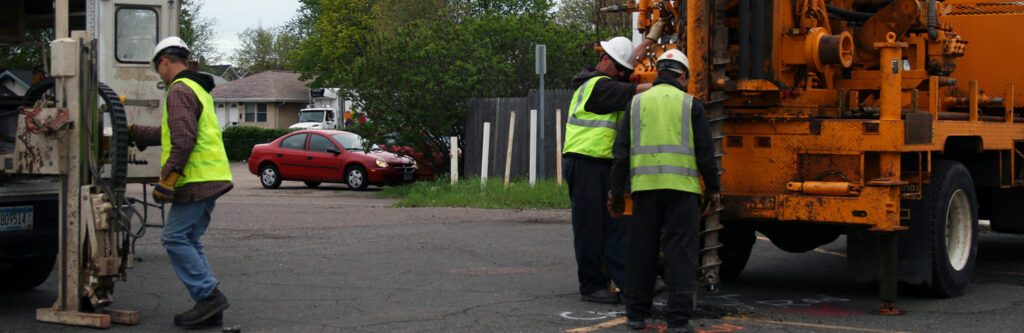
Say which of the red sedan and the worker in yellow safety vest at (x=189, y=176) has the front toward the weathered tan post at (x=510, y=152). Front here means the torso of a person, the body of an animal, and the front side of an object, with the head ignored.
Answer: the red sedan

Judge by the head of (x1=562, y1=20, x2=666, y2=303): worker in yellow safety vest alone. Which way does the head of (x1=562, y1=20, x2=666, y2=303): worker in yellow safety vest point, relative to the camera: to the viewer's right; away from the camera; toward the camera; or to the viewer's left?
to the viewer's right

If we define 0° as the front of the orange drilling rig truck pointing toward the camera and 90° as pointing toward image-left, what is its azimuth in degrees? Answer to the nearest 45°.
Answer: approximately 225°

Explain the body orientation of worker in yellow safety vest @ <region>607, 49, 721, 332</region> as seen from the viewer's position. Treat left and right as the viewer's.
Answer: facing away from the viewer

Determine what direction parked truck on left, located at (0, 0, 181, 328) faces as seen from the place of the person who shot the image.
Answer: facing away from the viewer

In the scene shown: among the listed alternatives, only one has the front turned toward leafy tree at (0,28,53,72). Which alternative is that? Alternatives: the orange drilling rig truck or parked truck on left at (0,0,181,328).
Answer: the parked truck on left

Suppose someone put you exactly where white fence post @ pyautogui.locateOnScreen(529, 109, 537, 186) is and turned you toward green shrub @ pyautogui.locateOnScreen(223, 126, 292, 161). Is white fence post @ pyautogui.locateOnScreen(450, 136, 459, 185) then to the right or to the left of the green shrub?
left

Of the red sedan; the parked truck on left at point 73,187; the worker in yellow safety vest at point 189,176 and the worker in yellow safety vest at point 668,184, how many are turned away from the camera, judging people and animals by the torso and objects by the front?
2

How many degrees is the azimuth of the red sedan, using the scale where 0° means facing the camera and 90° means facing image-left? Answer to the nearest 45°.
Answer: approximately 315°
